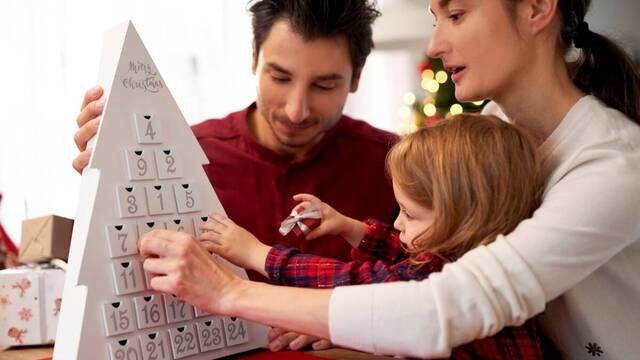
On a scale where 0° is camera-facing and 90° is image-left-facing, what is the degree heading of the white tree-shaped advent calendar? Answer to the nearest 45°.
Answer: approximately 315°

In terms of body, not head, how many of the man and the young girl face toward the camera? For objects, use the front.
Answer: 1

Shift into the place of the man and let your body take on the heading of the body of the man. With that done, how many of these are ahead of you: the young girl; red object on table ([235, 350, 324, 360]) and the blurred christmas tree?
2

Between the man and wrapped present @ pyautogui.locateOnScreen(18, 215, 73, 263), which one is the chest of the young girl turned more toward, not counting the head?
the wrapped present

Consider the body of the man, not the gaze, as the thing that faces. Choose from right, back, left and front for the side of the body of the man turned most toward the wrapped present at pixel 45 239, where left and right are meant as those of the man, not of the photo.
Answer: right

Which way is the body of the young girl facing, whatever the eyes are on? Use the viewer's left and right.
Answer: facing to the left of the viewer

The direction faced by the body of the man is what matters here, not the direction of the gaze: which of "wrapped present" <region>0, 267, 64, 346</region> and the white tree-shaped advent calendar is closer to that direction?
the white tree-shaped advent calendar

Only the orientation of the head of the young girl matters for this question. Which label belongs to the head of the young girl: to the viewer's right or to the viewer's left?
to the viewer's left

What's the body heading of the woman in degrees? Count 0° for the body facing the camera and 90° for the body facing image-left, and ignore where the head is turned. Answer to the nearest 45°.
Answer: approximately 90°

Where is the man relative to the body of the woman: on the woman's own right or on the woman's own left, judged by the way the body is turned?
on the woman's own right

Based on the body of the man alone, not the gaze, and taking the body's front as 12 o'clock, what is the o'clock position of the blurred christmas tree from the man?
The blurred christmas tree is roughly at 7 o'clock from the man.

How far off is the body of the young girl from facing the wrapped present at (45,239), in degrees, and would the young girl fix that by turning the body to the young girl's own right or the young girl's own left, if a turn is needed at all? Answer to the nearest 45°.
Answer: approximately 45° to the young girl's own right
